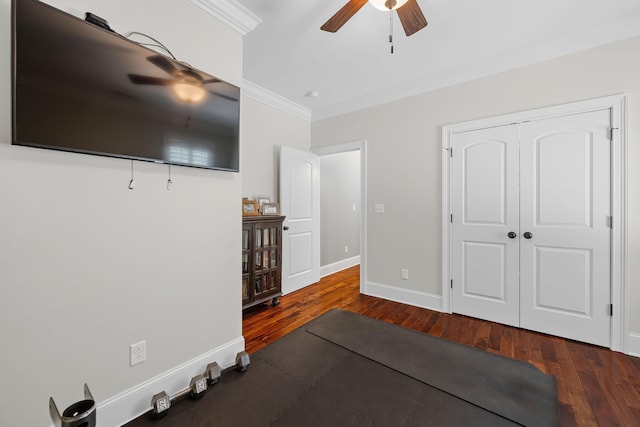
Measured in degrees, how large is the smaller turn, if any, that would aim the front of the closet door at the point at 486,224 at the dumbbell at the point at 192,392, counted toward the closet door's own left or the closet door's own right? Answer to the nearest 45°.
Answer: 0° — it already faces it

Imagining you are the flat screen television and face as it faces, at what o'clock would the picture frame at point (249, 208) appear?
The picture frame is roughly at 9 o'clock from the flat screen television.

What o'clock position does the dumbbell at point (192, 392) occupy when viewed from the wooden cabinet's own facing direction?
The dumbbell is roughly at 2 o'clock from the wooden cabinet.

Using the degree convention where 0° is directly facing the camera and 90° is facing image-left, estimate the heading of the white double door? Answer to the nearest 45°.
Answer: approximately 45°

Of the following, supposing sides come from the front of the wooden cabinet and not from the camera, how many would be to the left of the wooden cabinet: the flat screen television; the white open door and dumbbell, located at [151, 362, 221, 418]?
1

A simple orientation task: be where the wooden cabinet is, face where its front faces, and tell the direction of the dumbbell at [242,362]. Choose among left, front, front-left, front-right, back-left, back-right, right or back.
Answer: front-right

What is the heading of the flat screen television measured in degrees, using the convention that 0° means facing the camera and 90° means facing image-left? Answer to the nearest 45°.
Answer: approximately 315°

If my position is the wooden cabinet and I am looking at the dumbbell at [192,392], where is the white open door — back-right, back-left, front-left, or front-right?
back-left

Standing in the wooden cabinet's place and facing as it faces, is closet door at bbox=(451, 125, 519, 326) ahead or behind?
ahead
